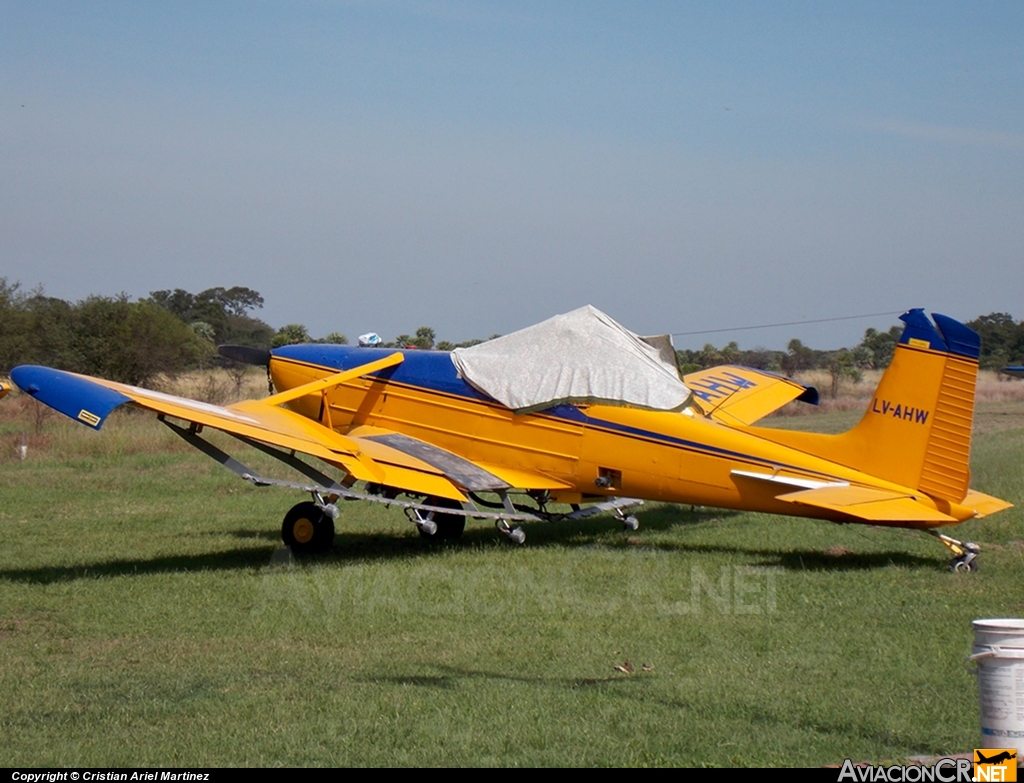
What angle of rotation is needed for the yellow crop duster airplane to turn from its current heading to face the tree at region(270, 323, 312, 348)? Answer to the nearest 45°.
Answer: approximately 45° to its right

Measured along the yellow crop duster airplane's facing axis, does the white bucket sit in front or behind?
behind

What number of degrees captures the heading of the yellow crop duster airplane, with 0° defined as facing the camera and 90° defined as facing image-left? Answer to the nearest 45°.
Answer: approximately 135°

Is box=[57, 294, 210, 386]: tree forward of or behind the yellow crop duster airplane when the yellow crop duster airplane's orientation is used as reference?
forward

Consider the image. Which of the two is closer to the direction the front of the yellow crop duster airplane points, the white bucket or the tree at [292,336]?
the tree
